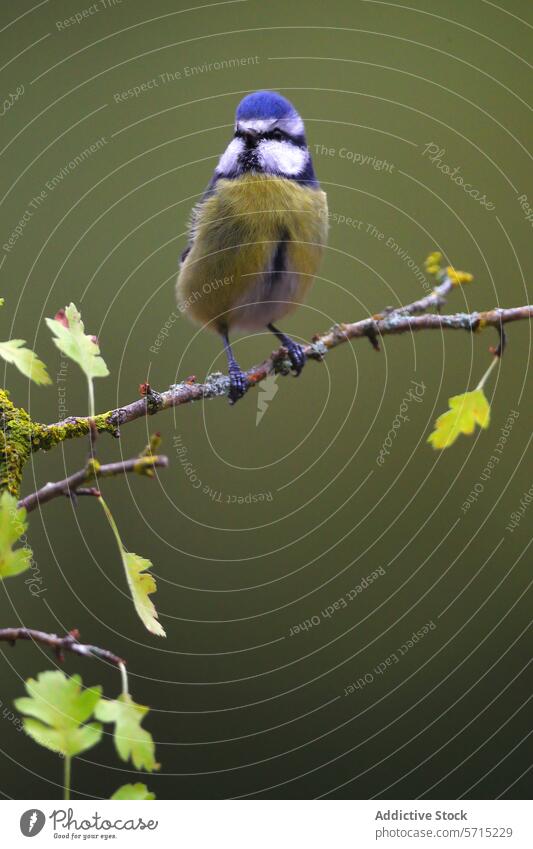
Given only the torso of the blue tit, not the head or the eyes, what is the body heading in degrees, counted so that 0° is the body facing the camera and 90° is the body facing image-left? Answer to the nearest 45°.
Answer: approximately 0°
